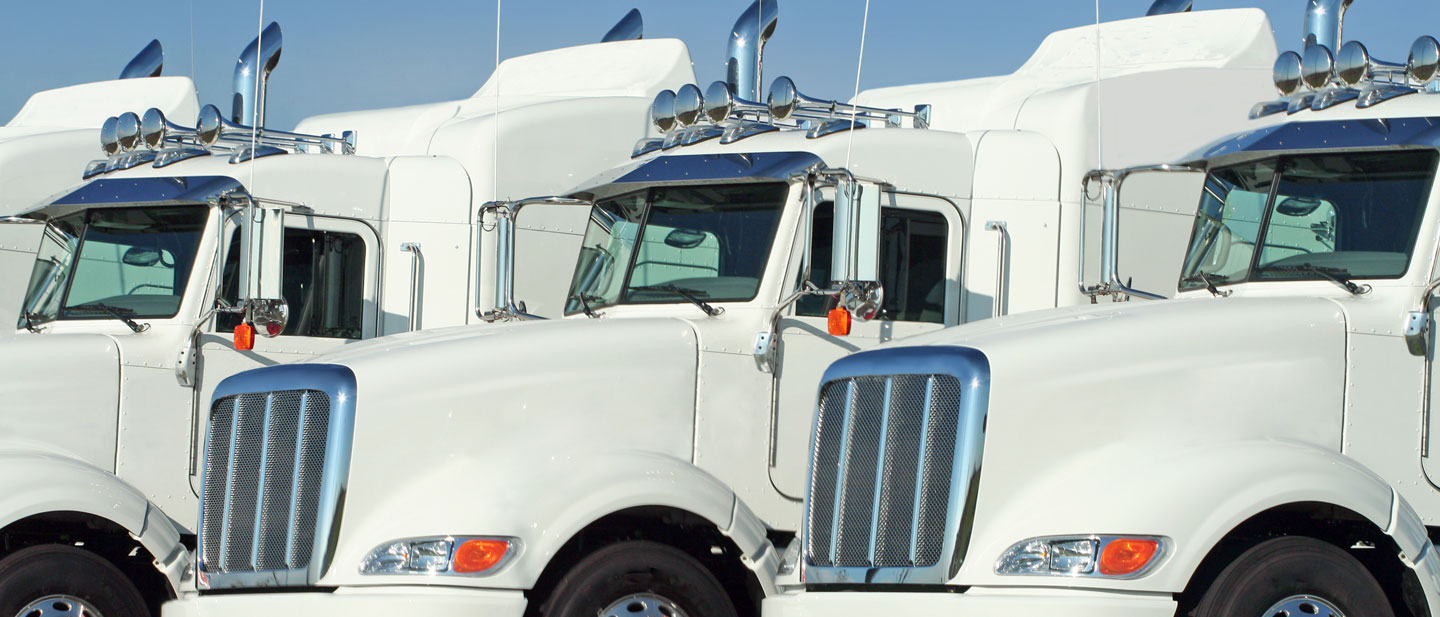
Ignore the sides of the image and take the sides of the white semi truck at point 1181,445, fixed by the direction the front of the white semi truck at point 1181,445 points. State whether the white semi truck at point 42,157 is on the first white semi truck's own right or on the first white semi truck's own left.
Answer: on the first white semi truck's own right

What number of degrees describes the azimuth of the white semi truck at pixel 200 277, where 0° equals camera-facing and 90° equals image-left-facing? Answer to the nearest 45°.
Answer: approximately 45°

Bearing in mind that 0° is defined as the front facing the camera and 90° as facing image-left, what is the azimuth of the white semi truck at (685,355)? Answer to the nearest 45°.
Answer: approximately 45°

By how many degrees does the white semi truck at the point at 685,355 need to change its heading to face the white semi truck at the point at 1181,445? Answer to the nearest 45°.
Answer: approximately 90° to its left

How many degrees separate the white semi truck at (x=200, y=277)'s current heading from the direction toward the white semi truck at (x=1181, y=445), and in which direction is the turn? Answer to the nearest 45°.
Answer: approximately 90° to its left

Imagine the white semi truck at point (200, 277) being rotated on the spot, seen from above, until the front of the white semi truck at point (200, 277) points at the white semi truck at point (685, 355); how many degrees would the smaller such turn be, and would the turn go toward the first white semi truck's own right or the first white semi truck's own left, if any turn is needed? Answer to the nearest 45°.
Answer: approximately 90° to the first white semi truck's own left
